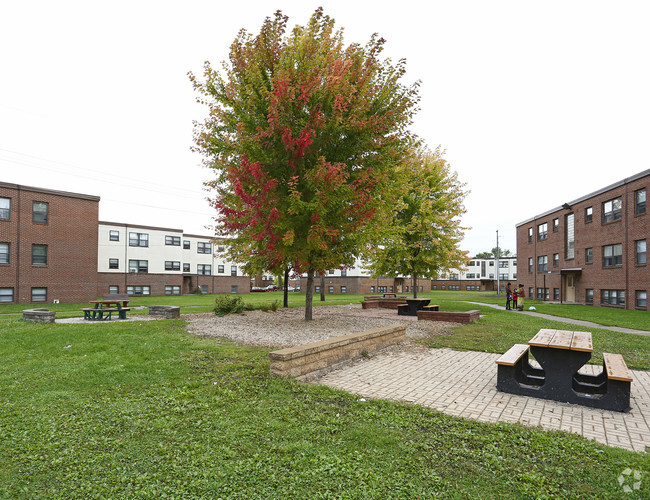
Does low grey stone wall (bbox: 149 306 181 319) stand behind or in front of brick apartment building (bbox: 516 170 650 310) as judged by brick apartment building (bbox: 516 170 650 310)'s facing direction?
in front

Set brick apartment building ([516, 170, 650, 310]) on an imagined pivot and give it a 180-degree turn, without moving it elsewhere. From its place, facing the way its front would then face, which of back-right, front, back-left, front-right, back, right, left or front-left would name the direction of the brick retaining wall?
back-right

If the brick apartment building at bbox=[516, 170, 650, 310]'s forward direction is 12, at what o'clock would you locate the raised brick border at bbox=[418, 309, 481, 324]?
The raised brick border is roughly at 11 o'clock from the brick apartment building.

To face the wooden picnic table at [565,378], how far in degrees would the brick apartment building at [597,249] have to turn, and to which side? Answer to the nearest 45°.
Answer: approximately 45° to its left

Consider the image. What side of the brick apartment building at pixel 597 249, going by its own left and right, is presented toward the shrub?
front

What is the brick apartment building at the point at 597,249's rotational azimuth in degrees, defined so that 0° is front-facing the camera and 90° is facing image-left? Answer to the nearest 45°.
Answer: approximately 45°

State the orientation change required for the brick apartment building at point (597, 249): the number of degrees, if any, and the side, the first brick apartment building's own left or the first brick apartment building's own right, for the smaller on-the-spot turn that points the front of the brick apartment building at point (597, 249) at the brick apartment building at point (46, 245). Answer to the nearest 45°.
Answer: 0° — it already faces it
